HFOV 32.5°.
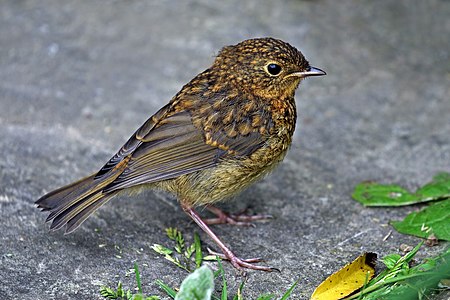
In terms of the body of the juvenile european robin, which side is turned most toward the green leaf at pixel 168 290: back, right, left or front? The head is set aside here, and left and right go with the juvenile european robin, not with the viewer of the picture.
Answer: right

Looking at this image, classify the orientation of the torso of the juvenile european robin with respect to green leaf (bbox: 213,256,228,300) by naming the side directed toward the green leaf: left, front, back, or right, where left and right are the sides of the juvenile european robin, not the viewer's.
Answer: right

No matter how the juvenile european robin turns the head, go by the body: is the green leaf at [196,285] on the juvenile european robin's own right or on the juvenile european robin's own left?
on the juvenile european robin's own right

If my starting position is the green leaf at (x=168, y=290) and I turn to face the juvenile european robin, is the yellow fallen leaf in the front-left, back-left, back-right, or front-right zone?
front-right

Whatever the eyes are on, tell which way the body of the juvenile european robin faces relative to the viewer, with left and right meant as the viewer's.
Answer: facing to the right of the viewer

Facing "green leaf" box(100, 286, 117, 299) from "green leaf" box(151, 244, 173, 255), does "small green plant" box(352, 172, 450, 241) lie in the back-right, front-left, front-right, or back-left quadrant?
back-left

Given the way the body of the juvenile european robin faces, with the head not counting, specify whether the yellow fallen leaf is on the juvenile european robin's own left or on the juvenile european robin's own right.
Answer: on the juvenile european robin's own right

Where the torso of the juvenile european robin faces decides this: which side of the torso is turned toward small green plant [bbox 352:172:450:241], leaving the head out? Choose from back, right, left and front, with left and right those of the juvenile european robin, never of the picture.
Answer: front

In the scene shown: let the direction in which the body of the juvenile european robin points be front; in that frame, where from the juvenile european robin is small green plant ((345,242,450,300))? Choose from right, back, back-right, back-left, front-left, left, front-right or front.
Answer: front-right
